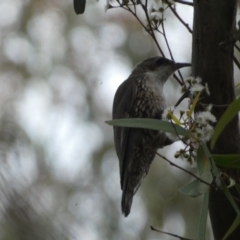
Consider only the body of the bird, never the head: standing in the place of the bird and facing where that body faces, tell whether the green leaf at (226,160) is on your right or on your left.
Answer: on your right

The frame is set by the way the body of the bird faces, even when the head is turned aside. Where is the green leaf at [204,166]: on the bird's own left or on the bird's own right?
on the bird's own right

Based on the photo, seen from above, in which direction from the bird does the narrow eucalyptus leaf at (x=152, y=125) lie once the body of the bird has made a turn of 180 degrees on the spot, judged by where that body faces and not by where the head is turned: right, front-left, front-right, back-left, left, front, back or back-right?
left

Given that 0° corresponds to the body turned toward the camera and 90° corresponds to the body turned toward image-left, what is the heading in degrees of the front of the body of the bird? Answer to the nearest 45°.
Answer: approximately 270°

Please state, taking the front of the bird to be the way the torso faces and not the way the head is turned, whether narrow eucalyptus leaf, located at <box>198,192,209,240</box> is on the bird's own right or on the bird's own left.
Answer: on the bird's own right
